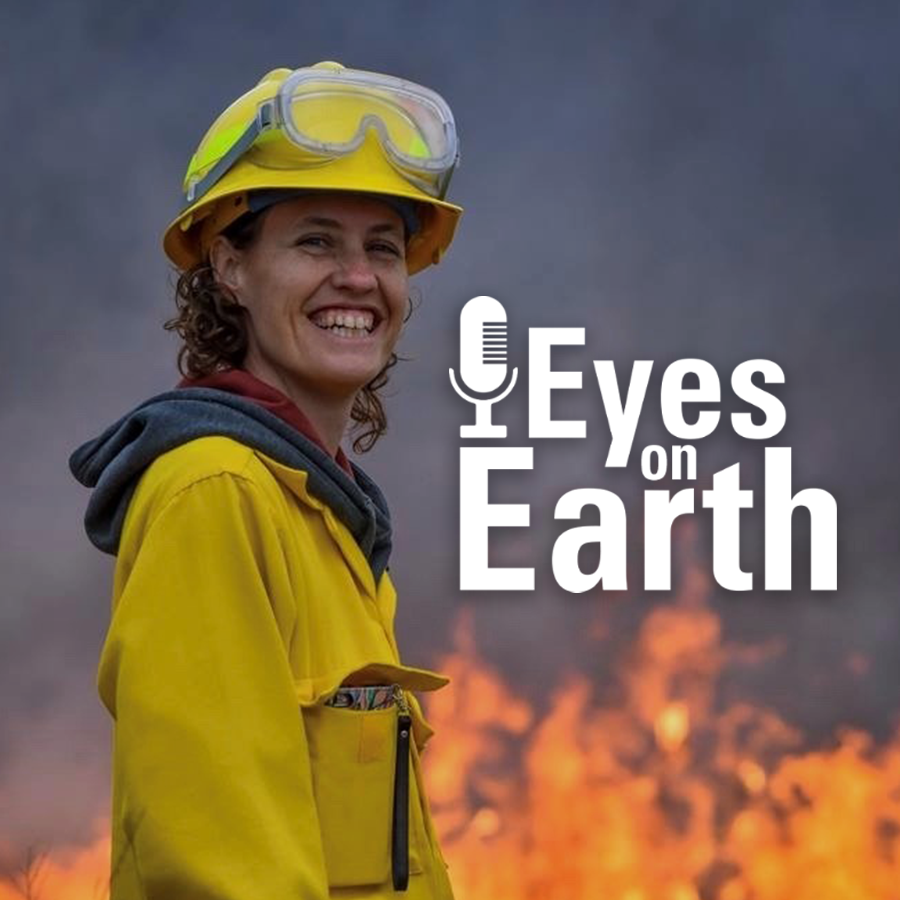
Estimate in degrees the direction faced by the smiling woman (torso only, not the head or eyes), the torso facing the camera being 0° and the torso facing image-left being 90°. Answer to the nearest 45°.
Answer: approximately 315°
